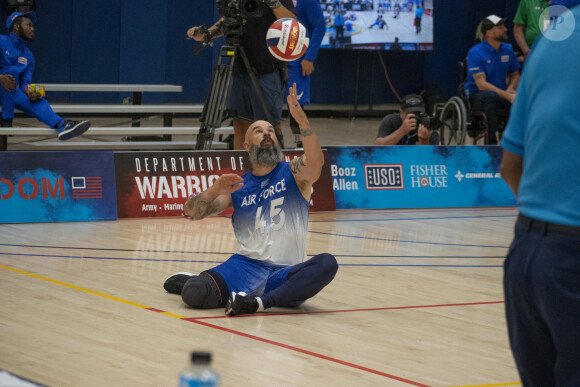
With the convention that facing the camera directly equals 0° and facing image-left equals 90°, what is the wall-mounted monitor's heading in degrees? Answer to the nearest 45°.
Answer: approximately 0°

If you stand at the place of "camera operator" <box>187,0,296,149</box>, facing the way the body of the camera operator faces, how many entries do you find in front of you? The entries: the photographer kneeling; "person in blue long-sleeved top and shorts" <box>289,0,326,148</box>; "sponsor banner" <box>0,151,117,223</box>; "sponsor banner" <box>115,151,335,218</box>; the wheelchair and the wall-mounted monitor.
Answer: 2

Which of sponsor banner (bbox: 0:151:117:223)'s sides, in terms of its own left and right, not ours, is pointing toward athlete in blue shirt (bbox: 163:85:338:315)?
front

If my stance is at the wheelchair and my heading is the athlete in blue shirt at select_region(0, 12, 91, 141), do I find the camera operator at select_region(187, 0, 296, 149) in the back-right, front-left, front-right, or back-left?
front-left

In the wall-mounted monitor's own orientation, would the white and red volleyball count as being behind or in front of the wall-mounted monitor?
in front

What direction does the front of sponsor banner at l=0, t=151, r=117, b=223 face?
toward the camera

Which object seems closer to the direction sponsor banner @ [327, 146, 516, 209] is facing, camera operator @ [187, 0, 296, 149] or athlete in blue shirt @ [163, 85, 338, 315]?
the athlete in blue shirt

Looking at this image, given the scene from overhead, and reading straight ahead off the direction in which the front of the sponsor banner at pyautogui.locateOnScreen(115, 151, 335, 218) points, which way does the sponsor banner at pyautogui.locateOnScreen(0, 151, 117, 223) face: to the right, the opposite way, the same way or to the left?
the same way

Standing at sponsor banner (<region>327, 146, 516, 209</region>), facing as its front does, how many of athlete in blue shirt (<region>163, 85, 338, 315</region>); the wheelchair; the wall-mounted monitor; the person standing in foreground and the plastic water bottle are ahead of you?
3

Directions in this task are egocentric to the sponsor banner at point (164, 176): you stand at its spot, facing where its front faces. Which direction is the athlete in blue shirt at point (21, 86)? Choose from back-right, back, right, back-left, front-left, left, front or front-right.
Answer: back-right

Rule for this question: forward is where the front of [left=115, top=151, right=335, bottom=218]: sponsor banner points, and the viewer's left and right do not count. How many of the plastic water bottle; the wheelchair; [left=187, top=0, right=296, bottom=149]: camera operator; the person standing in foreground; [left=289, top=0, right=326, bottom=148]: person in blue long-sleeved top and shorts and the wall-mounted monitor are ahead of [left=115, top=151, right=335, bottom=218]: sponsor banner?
2

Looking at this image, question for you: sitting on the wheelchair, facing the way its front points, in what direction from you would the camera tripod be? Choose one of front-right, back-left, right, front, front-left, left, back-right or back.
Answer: right

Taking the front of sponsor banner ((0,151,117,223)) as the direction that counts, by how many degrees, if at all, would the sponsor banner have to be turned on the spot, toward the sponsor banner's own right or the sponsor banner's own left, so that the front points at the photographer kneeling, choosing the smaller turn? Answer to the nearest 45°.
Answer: approximately 90° to the sponsor banner's own left

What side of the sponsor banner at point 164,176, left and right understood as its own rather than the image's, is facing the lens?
front

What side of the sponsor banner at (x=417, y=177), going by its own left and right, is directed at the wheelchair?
back

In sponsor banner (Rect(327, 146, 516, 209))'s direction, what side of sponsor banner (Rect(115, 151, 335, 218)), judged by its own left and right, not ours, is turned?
left

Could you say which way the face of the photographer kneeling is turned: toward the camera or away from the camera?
toward the camera

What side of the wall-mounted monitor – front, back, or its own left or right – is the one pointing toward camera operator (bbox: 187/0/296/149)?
front
